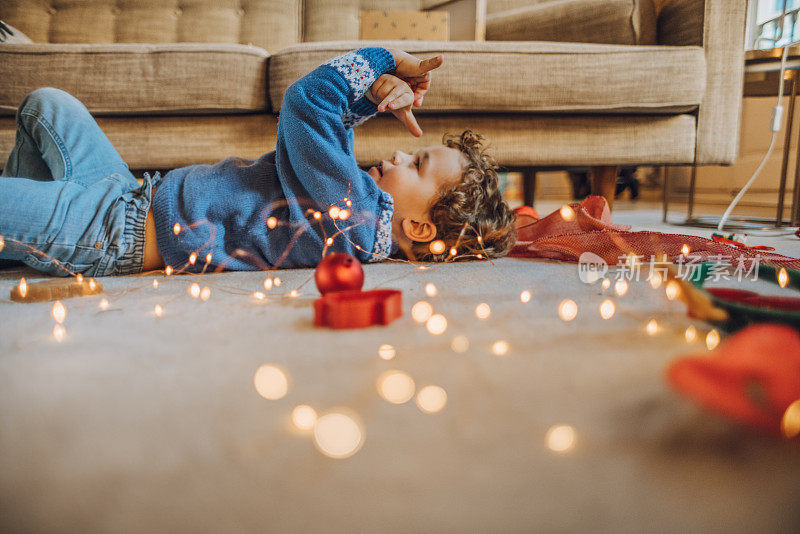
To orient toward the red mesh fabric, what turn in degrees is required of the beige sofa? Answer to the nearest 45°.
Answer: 0° — it already faces it

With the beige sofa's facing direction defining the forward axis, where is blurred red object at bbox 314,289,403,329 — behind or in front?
in front

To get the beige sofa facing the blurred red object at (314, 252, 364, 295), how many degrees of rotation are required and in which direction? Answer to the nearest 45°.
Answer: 0° — it already faces it

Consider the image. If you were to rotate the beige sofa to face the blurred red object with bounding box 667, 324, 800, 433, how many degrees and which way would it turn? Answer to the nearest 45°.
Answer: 0° — it already faces it

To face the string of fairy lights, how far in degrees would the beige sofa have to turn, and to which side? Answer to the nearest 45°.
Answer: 0° — it already faces it

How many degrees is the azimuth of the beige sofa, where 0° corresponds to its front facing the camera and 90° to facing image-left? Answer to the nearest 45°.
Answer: approximately 0°
